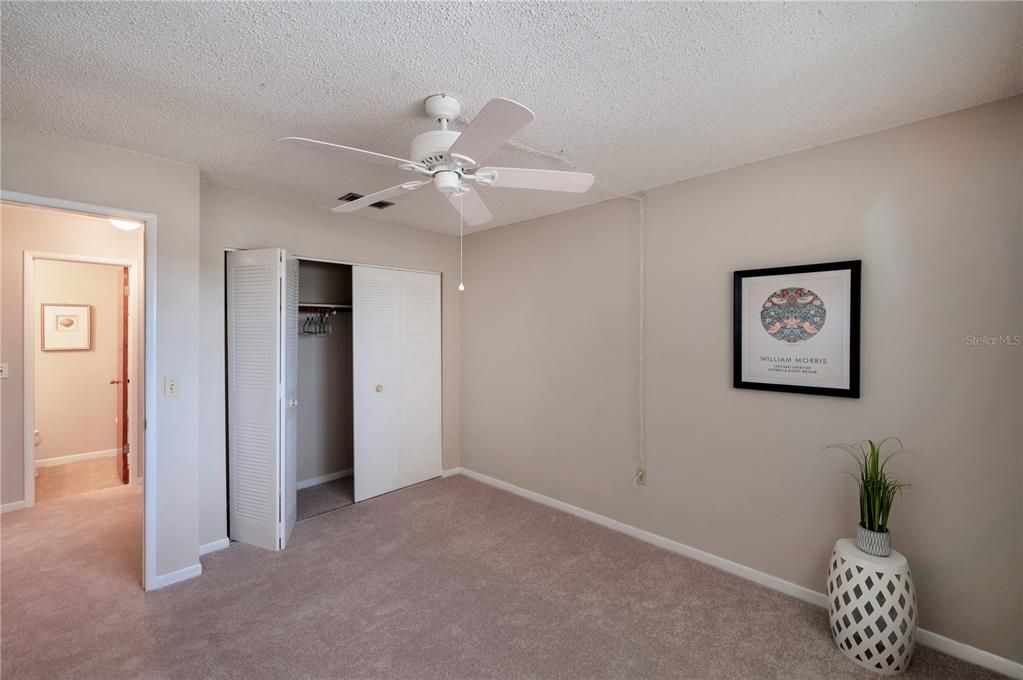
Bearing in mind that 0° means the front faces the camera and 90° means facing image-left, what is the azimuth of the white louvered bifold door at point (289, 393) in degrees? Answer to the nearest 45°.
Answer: approximately 270°

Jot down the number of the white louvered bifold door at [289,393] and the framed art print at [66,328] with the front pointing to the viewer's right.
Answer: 1

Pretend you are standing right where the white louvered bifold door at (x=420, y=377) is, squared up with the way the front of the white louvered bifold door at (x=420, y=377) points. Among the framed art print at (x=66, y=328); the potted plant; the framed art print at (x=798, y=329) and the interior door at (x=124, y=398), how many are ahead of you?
2

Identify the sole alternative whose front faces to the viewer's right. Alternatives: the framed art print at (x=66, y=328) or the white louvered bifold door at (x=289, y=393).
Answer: the white louvered bifold door

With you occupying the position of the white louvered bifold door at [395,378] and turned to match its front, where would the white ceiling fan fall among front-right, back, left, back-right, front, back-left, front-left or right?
front-right
